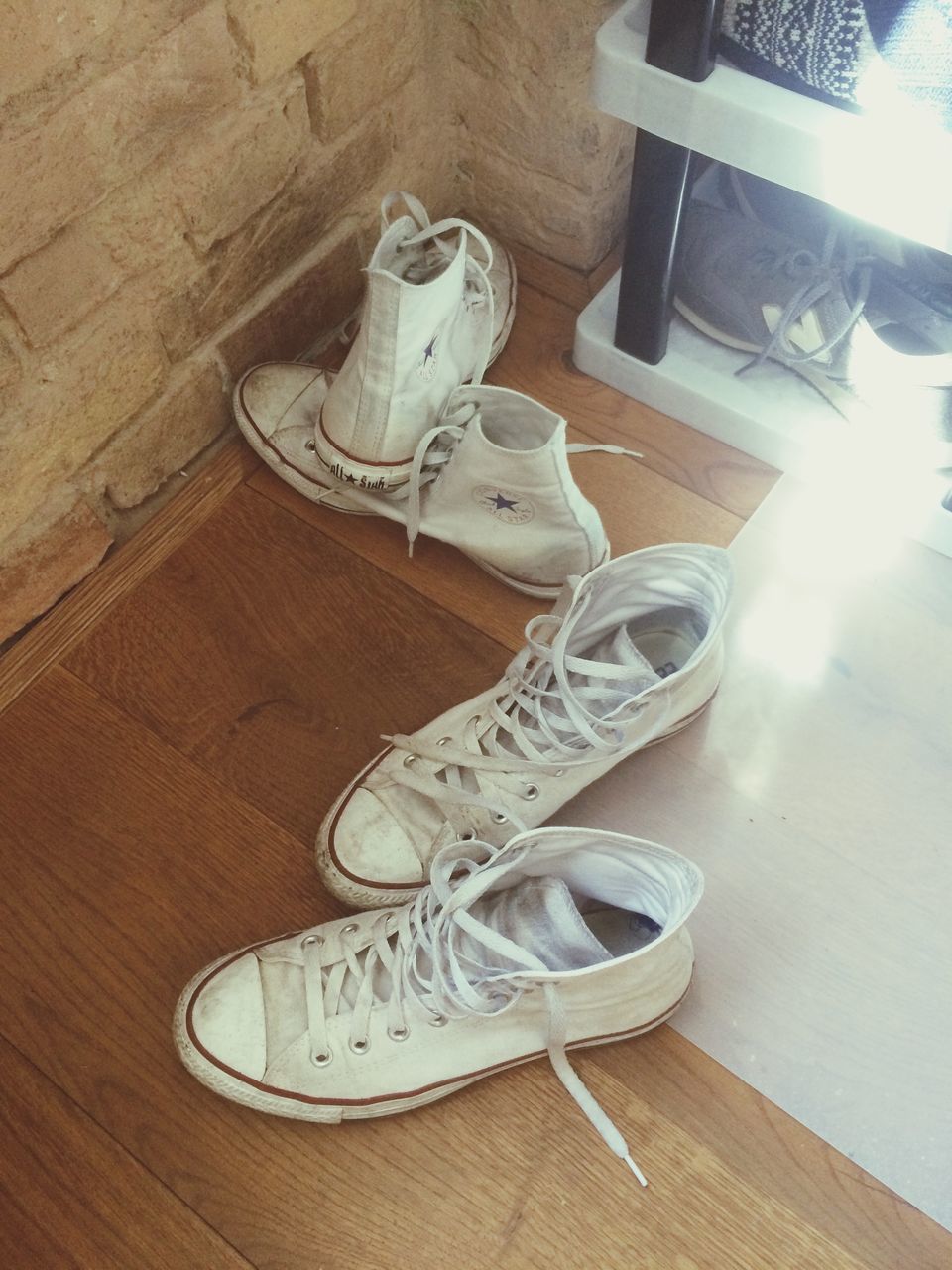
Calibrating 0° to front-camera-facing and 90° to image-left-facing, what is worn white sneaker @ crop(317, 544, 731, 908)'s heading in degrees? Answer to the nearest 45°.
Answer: approximately 45°

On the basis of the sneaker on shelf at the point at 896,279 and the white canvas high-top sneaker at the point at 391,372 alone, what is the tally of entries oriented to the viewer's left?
1

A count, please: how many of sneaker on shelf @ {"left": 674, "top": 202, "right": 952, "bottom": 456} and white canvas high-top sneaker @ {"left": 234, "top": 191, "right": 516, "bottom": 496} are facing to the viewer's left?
1

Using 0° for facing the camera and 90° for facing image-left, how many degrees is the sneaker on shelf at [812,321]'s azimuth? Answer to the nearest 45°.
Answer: approximately 90°
